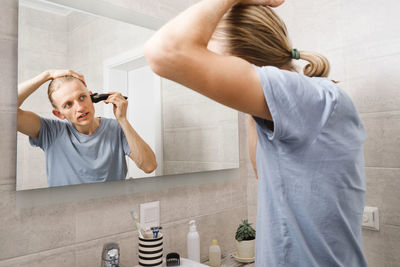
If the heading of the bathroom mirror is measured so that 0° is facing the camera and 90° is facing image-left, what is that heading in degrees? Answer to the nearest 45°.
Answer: approximately 315°

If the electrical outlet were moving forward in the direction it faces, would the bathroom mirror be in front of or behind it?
in front

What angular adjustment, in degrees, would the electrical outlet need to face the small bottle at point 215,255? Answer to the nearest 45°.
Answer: approximately 45° to its right
